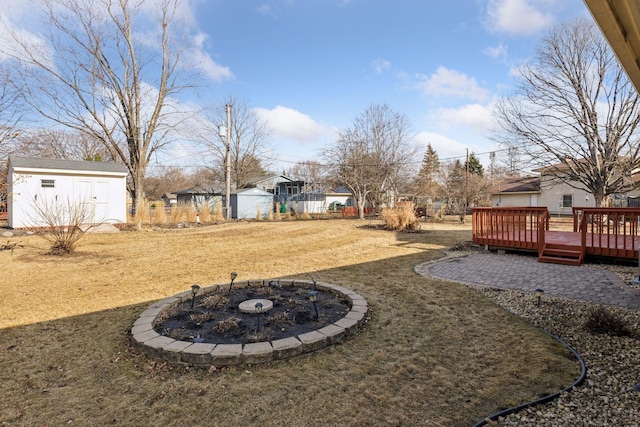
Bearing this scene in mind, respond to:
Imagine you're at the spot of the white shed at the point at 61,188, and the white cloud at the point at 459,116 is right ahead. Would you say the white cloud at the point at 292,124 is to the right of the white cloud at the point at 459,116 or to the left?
left

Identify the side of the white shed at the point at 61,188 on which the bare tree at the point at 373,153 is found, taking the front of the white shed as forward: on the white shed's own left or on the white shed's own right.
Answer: on the white shed's own left

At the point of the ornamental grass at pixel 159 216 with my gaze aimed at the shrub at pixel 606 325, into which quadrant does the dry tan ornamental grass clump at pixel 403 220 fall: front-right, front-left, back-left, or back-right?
front-left

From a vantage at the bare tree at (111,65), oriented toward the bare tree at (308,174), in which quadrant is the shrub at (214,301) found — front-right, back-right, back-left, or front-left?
back-right

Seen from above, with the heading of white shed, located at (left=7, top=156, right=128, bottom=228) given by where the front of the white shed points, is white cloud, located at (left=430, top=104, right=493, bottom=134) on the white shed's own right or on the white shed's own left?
on the white shed's own left

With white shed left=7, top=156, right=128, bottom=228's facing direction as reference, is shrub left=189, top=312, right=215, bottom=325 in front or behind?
in front

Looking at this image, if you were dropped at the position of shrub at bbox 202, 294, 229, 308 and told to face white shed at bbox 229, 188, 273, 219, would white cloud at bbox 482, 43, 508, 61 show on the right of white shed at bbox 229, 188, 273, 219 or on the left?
right

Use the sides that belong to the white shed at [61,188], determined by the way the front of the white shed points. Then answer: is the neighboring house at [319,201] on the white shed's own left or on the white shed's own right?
on the white shed's own left

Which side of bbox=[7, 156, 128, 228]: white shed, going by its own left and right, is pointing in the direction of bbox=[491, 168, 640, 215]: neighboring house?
left

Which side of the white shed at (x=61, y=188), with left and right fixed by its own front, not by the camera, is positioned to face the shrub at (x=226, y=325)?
front

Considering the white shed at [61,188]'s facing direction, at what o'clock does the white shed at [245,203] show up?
the white shed at [245,203] is roughly at 8 o'clock from the white shed at [61,188].

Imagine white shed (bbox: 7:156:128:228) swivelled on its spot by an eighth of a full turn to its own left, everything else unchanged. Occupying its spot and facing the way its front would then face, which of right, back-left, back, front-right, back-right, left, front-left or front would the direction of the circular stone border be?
front-right

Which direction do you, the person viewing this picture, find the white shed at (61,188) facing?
facing the viewer

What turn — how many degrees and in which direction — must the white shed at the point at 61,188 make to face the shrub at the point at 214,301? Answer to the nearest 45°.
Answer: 0° — it already faces it

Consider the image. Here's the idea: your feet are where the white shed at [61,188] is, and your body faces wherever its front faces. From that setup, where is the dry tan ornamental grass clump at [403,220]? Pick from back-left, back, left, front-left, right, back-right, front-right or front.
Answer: front-left

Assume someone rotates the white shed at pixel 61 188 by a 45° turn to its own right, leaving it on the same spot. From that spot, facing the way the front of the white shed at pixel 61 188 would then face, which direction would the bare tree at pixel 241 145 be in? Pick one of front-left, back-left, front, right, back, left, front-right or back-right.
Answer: back
